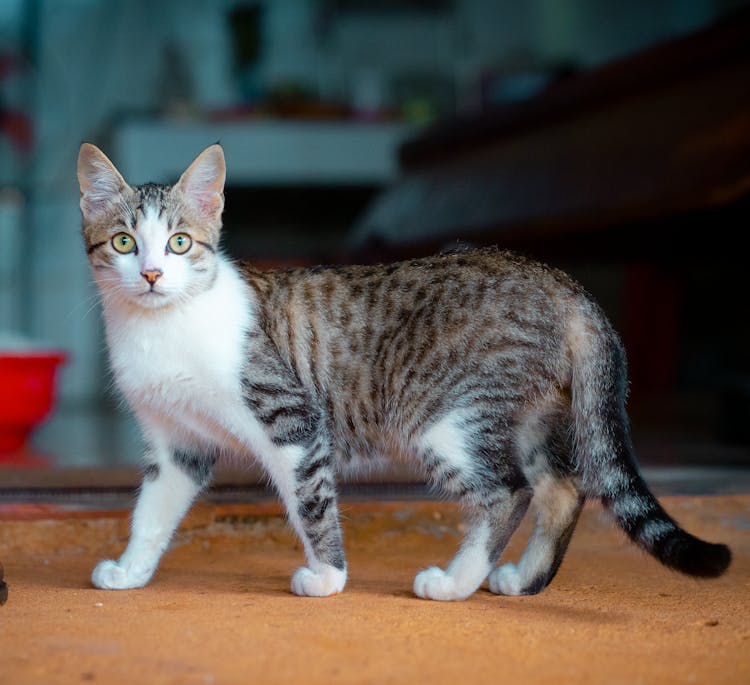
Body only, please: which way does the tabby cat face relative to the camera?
to the viewer's left

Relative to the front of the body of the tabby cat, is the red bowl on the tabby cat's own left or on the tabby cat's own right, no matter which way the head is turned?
on the tabby cat's own right
